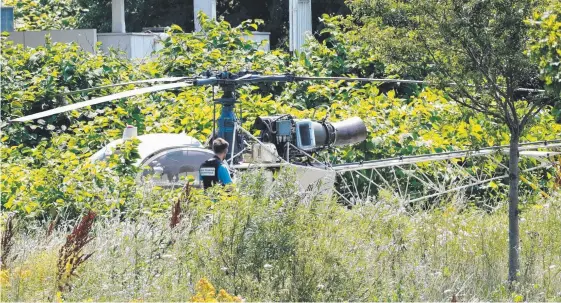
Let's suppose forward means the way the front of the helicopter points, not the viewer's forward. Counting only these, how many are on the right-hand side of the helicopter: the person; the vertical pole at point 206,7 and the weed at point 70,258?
1

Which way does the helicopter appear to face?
to the viewer's left

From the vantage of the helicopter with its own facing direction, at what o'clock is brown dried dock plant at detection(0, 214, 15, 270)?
The brown dried dock plant is roughly at 10 o'clock from the helicopter.

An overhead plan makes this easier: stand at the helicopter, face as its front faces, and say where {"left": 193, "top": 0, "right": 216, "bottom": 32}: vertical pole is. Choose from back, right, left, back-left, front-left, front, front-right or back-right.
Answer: right

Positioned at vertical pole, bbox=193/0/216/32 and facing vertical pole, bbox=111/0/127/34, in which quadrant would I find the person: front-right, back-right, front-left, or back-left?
back-left

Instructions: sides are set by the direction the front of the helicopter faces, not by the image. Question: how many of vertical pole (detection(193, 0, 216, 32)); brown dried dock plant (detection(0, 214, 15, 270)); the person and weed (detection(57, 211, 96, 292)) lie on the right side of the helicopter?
1

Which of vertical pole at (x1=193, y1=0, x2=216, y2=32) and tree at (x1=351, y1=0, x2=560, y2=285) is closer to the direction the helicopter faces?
the vertical pole

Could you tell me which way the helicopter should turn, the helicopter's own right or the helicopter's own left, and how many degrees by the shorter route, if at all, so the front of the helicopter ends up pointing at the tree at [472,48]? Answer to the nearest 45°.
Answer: approximately 135° to the helicopter's own left

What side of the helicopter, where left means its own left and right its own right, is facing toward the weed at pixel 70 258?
left

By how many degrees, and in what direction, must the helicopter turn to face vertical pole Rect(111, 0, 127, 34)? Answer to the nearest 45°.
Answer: approximately 90° to its right

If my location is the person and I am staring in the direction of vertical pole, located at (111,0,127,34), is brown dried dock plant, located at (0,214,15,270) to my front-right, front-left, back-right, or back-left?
back-left

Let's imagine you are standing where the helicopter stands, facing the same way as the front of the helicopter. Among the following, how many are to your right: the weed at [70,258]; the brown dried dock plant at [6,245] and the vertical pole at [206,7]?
1
